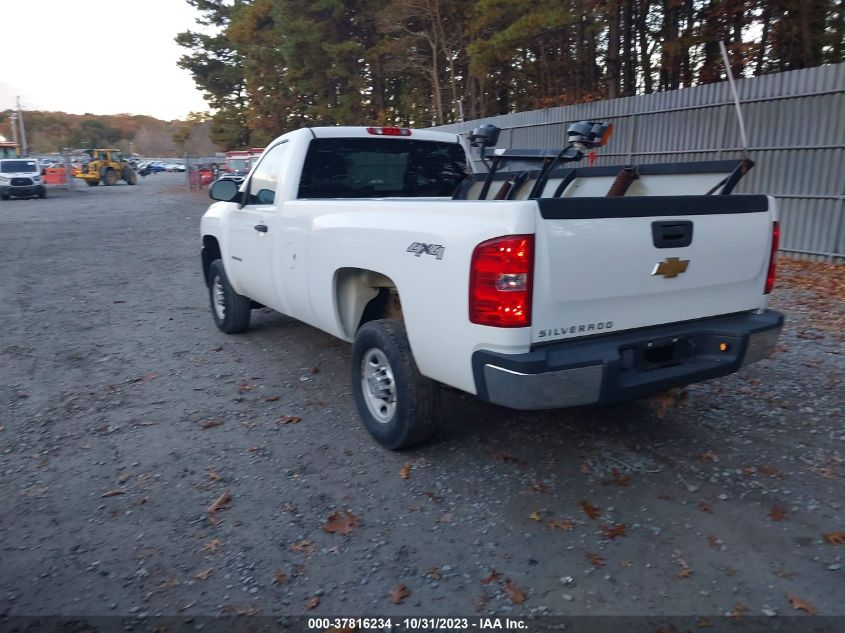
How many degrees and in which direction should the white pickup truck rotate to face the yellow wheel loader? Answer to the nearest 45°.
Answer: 0° — it already faces it

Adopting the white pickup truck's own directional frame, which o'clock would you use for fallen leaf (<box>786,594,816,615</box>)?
The fallen leaf is roughly at 6 o'clock from the white pickup truck.

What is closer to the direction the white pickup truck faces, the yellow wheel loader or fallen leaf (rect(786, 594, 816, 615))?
the yellow wheel loader

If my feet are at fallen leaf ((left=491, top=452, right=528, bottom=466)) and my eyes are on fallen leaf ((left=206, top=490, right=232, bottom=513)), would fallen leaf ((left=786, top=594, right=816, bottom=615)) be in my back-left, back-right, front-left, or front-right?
back-left

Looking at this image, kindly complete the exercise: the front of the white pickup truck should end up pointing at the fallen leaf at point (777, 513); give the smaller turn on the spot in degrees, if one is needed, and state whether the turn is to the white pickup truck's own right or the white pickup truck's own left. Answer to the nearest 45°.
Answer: approximately 135° to the white pickup truck's own right

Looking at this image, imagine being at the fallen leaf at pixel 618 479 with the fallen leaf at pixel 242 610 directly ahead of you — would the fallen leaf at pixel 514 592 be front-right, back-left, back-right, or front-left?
front-left

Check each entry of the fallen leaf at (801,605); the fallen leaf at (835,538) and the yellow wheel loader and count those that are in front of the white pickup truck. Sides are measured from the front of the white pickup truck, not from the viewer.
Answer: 1

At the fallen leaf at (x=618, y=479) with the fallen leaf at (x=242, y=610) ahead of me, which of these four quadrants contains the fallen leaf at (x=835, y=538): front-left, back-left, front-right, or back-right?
back-left

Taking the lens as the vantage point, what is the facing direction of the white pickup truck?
facing away from the viewer and to the left of the viewer
